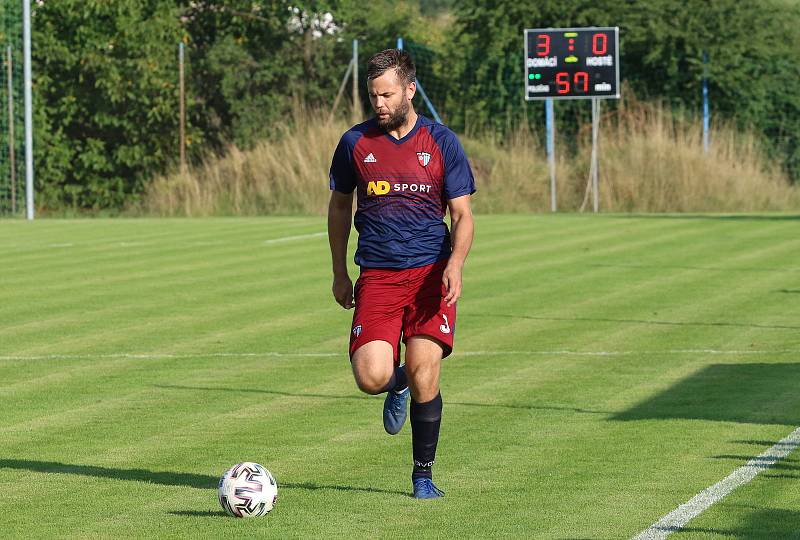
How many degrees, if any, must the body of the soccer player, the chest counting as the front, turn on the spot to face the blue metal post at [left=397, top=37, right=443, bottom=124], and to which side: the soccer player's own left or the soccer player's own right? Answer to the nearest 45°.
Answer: approximately 180°

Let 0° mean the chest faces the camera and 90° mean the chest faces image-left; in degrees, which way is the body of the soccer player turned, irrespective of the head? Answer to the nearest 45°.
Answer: approximately 0°

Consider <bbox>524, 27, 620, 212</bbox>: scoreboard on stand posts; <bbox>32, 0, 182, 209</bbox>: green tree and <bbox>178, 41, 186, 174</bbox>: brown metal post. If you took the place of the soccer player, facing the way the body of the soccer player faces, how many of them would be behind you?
3

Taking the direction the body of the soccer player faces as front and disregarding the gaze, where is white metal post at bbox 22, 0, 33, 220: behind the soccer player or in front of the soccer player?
behind

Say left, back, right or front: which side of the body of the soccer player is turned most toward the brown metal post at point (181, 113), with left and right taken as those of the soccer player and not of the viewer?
back

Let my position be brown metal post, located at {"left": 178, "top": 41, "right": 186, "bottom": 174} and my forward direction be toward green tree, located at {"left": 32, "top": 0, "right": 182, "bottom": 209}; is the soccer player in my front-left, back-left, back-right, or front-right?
back-left

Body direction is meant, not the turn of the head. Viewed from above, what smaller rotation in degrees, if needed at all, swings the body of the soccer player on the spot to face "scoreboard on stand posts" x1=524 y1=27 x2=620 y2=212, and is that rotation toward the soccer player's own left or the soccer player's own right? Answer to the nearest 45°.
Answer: approximately 180°
